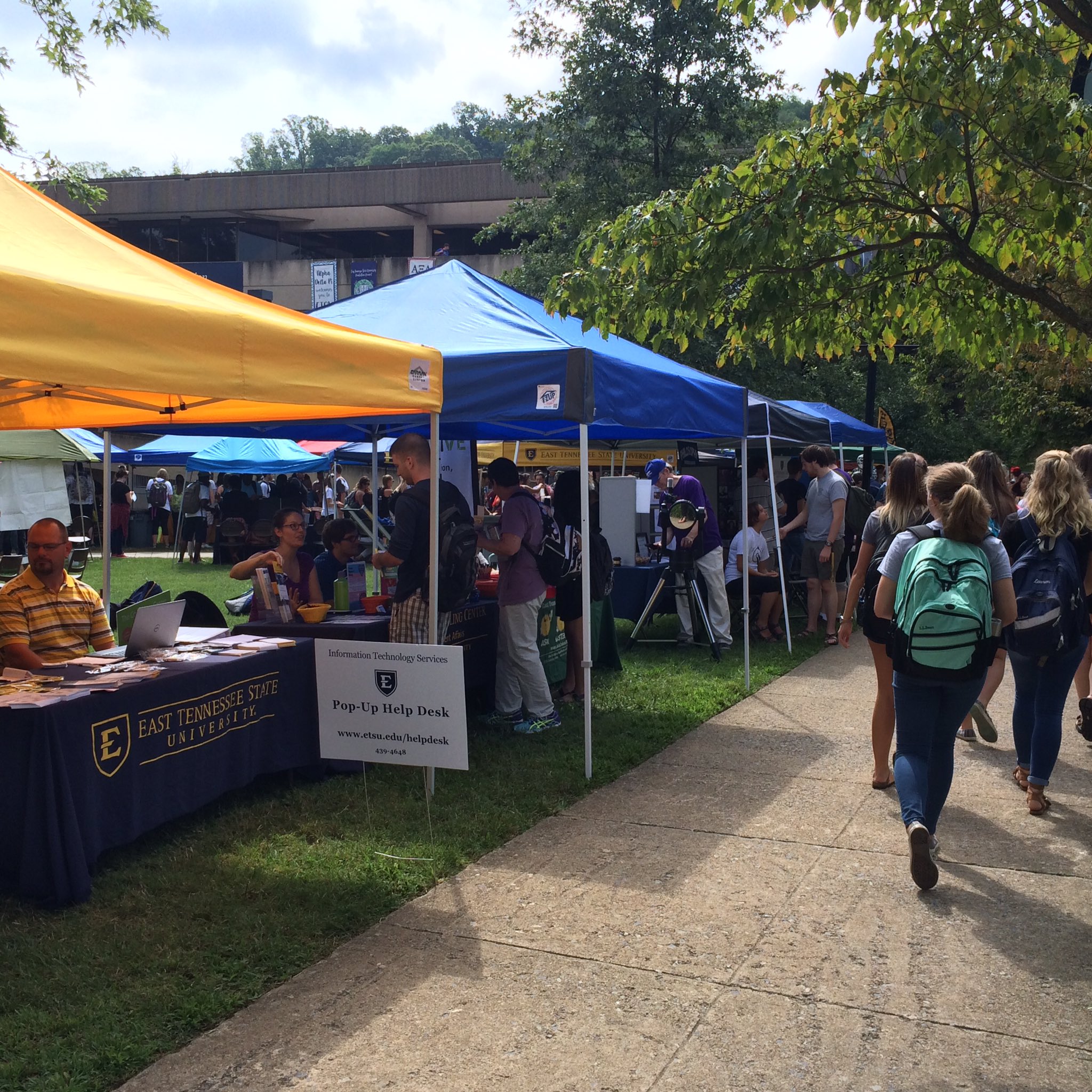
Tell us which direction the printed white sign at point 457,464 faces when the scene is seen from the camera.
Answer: facing the viewer

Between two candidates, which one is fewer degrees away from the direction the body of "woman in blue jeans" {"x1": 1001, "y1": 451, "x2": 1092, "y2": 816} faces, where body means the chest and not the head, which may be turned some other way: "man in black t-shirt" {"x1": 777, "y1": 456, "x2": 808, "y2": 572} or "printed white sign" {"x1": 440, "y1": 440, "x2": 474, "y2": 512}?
the man in black t-shirt

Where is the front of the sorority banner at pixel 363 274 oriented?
toward the camera

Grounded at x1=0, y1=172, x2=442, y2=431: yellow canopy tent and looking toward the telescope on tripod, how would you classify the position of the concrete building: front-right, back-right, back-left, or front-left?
front-left

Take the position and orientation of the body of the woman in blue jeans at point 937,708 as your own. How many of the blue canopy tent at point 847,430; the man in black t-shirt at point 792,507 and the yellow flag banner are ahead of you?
3

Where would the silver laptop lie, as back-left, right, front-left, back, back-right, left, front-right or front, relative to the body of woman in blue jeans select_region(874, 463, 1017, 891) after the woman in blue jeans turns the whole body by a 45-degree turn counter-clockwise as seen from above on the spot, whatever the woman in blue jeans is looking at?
front-left

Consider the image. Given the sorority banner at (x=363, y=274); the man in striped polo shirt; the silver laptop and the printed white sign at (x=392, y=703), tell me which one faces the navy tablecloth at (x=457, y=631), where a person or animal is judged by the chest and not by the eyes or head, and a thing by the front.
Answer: the sorority banner

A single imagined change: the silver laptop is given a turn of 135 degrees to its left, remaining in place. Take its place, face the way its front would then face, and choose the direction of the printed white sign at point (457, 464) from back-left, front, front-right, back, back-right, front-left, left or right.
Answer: back-left

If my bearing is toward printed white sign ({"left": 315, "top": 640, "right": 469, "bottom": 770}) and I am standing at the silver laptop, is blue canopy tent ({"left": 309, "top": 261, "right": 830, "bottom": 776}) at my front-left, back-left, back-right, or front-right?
front-left

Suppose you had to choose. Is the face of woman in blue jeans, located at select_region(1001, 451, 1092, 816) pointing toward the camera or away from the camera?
away from the camera

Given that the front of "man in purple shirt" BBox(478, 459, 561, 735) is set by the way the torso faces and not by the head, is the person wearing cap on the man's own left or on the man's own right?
on the man's own right

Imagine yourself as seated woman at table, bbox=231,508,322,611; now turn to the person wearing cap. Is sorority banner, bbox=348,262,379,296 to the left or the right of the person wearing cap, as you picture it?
left

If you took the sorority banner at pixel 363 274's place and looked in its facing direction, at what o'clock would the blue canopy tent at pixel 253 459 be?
The blue canopy tent is roughly at 12 o'clock from the sorority banner.

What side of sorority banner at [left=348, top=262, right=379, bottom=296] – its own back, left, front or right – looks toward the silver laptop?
front

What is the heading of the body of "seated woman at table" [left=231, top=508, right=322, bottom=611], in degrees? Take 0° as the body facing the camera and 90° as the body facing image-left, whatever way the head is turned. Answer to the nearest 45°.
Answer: approximately 315°

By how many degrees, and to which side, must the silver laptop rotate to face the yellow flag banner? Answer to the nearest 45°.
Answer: approximately 90° to its right

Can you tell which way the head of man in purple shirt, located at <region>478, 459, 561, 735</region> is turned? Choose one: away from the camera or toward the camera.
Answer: away from the camera
